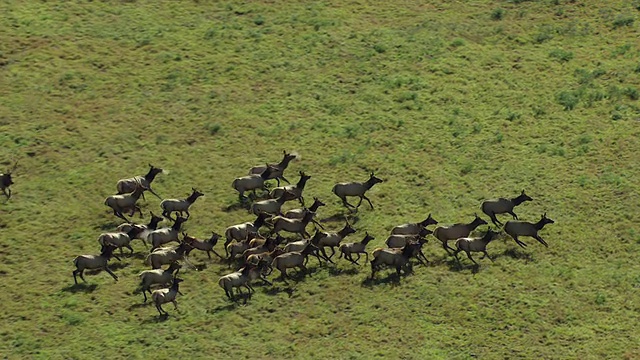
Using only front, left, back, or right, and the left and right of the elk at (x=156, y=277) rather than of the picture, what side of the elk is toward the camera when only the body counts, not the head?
right

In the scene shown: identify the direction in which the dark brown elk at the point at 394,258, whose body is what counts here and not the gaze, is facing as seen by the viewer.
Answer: to the viewer's right

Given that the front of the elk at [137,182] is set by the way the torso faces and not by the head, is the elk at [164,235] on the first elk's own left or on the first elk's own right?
on the first elk's own right

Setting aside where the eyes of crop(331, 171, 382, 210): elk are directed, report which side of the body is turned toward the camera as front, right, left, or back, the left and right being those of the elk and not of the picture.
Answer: right

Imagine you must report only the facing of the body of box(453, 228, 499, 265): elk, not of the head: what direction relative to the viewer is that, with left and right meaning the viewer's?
facing to the right of the viewer

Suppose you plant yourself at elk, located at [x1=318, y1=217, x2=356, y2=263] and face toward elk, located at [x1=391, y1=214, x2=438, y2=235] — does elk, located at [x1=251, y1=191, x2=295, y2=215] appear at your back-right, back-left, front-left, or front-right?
back-left

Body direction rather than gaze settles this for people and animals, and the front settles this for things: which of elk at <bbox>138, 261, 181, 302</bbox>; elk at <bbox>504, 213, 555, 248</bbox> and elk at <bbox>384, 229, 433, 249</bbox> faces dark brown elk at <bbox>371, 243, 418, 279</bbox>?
elk at <bbox>138, 261, 181, 302</bbox>

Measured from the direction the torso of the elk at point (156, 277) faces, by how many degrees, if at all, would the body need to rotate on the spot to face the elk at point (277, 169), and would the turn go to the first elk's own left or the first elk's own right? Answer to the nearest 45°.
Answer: approximately 45° to the first elk's own left

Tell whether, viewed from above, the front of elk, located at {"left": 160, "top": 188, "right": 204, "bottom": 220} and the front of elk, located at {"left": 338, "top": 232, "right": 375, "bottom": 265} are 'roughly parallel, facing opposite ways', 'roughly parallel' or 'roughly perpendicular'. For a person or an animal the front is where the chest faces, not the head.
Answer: roughly parallel

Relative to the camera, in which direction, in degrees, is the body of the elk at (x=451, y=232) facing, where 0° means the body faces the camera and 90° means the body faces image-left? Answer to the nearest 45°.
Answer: approximately 270°

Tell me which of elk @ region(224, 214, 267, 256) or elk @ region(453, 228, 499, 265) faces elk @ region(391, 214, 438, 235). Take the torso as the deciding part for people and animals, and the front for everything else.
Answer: elk @ region(224, 214, 267, 256)

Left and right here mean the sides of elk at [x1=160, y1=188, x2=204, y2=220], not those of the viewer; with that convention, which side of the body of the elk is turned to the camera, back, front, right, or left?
right

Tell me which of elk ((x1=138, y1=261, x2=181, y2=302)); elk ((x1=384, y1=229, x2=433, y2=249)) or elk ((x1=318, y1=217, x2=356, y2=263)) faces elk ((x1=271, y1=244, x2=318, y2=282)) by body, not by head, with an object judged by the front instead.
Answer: elk ((x1=138, y1=261, x2=181, y2=302))

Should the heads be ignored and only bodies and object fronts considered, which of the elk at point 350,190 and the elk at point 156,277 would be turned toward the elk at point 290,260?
the elk at point 156,277

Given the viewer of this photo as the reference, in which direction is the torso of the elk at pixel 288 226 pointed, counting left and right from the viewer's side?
facing to the right of the viewer

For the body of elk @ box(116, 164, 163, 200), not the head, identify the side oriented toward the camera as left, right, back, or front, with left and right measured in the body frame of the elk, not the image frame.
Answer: right

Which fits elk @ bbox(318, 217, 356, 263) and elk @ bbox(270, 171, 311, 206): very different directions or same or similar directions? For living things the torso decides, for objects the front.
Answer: same or similar directions

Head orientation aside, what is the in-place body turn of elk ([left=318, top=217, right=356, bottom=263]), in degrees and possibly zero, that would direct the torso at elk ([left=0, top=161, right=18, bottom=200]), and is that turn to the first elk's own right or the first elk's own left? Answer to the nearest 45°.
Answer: approximately 180°

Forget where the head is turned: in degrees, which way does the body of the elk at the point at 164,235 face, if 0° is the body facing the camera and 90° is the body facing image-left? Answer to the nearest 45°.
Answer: approximately 270°
